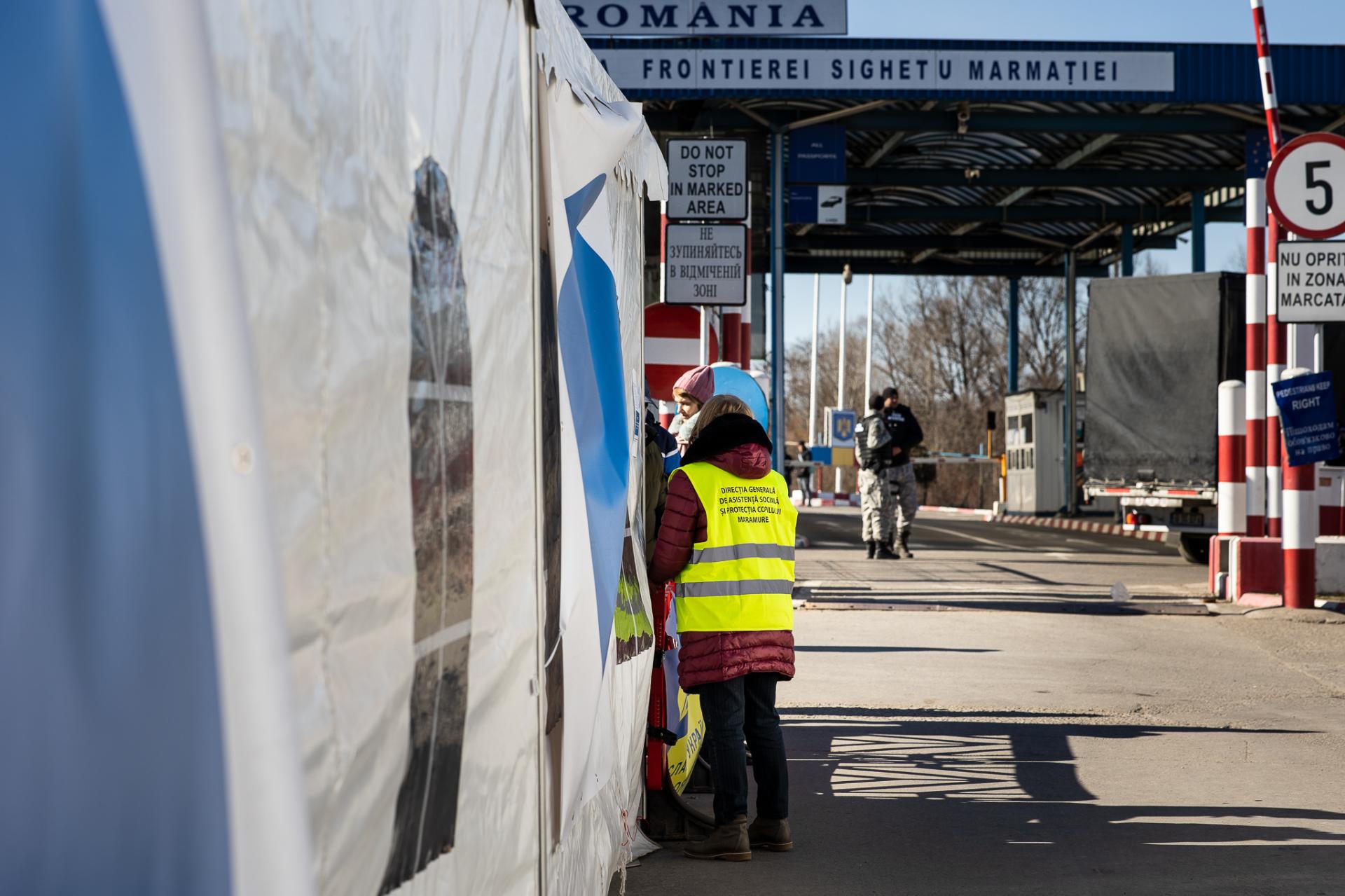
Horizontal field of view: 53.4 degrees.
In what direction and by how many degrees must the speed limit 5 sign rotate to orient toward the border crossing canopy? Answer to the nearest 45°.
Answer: approximately 135° to its right

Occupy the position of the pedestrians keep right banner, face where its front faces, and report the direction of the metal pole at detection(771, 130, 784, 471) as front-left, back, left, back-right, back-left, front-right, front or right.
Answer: back-right

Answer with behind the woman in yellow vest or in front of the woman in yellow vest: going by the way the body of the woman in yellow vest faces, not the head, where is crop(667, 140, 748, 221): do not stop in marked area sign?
in front

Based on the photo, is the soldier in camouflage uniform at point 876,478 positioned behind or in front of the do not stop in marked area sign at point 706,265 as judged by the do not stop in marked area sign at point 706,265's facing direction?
behind

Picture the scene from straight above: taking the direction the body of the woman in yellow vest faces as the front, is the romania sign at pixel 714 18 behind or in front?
in front

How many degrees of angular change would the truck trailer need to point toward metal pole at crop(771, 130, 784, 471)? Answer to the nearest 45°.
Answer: approximately 90° to its left

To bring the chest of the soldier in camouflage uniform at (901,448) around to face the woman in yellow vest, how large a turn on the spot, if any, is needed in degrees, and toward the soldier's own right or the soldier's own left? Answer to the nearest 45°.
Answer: approximately 45° to the soldier's own left

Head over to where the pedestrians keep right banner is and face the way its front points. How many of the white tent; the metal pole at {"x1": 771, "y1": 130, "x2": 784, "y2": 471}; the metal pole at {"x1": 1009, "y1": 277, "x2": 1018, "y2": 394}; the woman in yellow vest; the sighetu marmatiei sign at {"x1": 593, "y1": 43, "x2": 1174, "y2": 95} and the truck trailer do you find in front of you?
2

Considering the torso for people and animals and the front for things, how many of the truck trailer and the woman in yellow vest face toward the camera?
0

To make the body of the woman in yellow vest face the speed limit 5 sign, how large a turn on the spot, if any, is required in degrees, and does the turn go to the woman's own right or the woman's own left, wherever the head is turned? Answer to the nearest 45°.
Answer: approximately 90° to the woman's own right
